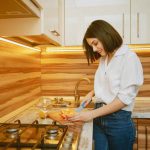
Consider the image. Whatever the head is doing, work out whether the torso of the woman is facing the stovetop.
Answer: yes

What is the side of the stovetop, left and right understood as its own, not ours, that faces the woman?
front

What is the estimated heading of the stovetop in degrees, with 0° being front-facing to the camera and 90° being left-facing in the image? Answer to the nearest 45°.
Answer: approximately 270°

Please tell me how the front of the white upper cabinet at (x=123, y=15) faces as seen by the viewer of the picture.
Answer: facing the viewer
